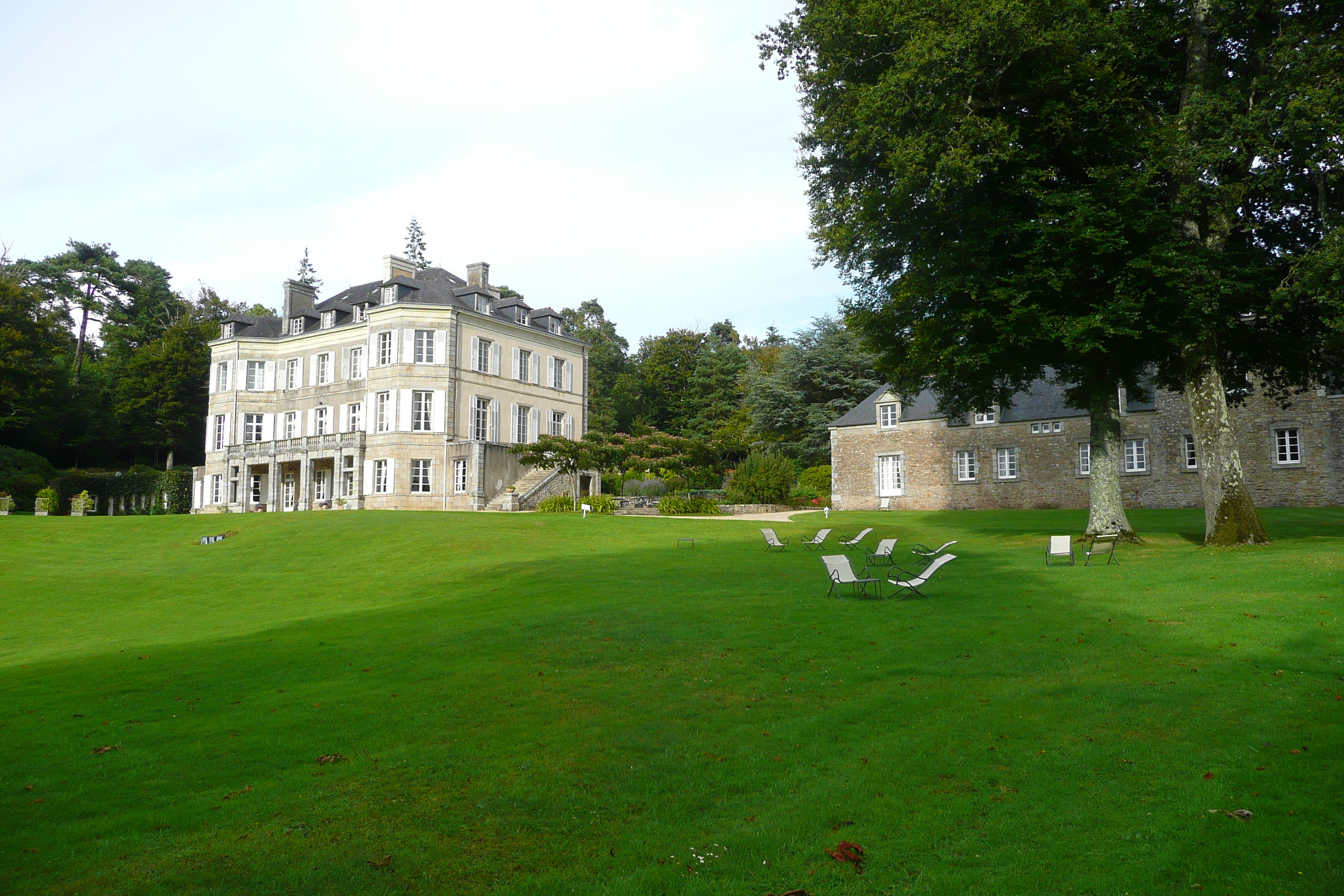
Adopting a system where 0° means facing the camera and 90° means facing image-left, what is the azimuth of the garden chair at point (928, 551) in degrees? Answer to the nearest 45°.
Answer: approximately 90°

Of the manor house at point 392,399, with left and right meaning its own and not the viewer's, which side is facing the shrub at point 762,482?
left

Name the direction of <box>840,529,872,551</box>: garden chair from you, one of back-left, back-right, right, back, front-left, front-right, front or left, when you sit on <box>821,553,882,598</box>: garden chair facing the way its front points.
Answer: back-left

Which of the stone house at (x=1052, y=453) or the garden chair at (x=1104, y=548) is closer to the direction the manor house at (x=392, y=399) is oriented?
the garden chair

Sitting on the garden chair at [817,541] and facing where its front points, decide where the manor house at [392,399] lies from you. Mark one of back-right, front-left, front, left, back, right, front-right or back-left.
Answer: front-right

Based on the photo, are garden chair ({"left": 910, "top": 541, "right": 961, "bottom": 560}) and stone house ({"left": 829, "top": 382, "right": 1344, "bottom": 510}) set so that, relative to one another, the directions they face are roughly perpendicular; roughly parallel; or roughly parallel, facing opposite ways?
roughly perpendicular

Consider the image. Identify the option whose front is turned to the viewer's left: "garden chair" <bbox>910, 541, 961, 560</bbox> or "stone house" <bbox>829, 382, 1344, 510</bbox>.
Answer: the garden chair

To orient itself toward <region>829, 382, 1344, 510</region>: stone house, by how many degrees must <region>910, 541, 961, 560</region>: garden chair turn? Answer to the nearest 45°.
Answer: approximately 90° to its right

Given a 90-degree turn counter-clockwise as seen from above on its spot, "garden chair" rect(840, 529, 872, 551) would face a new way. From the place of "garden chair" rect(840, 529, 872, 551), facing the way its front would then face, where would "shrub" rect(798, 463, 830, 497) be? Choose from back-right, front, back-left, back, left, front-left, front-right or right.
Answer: back

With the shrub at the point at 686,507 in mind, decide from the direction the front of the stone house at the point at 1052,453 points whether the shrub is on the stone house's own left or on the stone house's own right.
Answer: on the stone house's own right

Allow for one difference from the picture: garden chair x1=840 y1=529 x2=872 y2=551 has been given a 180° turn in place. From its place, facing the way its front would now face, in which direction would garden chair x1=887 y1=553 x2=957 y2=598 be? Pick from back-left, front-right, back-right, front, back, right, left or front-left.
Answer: right

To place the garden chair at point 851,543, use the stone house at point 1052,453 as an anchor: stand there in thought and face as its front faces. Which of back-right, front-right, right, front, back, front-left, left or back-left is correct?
front

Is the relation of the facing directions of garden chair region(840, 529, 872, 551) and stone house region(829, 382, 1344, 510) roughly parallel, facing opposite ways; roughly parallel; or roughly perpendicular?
roughly perpendicular
